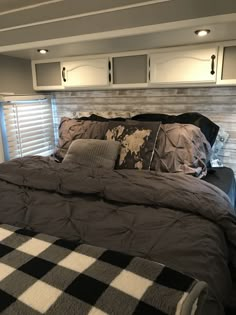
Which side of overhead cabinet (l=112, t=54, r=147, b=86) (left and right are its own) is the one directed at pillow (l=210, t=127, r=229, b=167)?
left

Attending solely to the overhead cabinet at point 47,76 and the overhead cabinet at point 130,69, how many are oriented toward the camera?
2

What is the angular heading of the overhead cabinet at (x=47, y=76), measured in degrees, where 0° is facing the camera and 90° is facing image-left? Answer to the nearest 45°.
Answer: approximately 0°

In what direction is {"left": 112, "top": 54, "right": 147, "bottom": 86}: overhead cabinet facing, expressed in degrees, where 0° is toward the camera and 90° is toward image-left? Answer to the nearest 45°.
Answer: approximately 0°

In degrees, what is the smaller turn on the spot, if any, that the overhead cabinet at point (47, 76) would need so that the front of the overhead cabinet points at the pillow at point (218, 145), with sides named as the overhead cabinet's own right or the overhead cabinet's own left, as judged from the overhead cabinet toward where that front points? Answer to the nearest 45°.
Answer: approximately 45° to the overhead cabinet's own left

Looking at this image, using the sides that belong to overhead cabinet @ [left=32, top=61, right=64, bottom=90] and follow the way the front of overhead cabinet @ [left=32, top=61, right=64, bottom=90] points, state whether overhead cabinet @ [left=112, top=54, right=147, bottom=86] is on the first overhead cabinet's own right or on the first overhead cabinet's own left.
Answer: on the first overhead cabinet's own left

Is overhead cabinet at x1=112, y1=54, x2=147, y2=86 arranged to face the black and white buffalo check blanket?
yes
